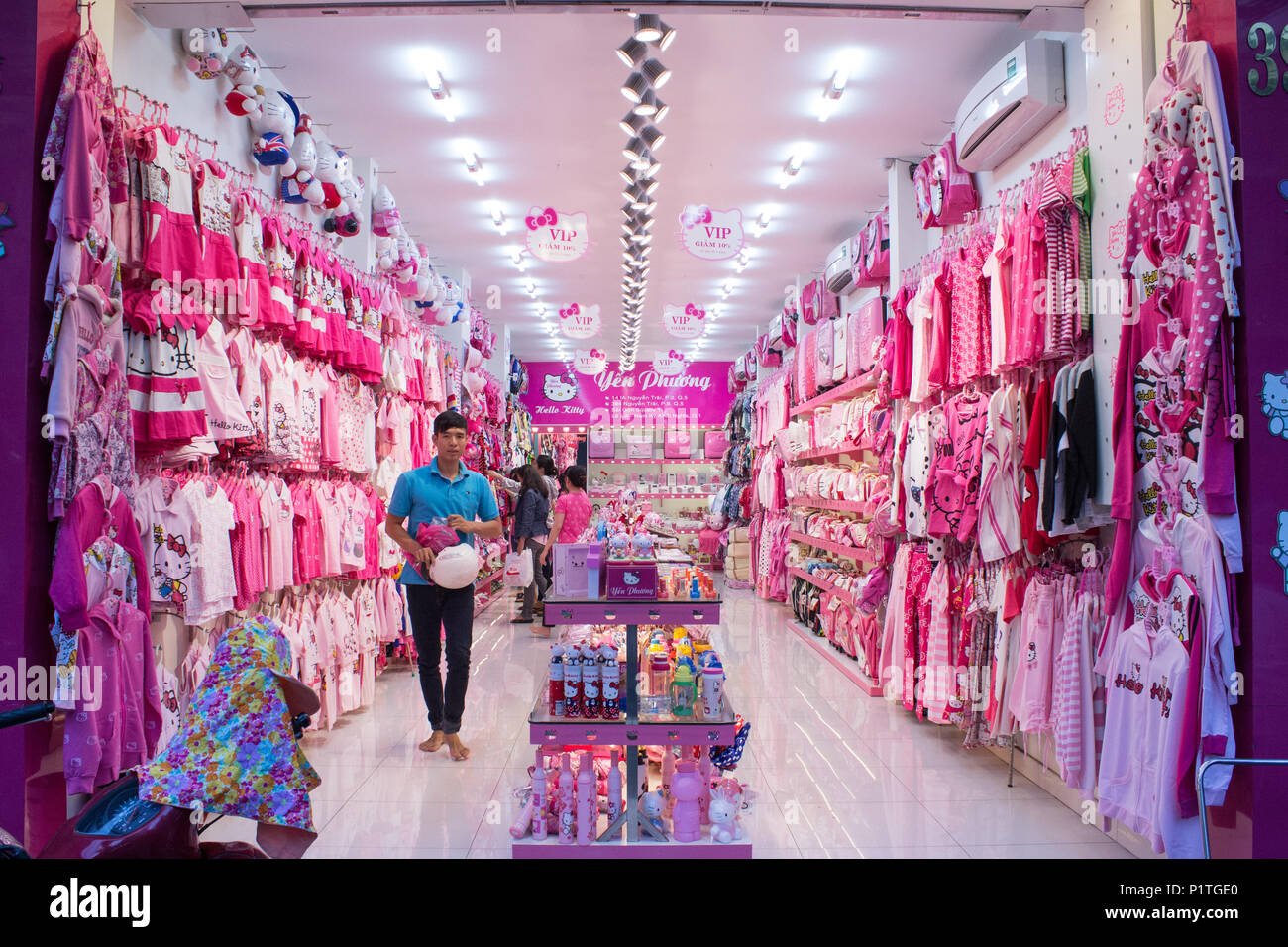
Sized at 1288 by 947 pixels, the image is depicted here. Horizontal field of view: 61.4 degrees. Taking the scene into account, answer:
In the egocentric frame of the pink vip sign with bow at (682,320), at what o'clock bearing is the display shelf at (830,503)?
The display shelf is roughly at 11 o'clock from the pink vip sign with bow.

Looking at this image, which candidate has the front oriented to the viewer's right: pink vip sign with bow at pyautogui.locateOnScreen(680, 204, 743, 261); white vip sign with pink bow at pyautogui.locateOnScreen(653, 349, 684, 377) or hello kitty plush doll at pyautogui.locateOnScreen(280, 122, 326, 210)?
the hello kitty plush doll

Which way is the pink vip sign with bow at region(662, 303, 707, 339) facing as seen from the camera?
toward the camera

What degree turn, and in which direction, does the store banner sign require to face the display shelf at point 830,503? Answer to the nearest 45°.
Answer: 0° — it already faces it

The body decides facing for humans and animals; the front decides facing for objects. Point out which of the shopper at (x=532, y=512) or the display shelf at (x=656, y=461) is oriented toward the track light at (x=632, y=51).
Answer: the display shelf

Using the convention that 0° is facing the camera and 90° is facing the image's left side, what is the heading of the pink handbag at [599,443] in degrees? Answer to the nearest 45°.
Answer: approximately 0°

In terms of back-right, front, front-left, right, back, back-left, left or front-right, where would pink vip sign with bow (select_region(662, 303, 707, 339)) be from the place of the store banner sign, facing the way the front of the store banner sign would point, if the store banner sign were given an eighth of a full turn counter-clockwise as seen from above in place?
front-right

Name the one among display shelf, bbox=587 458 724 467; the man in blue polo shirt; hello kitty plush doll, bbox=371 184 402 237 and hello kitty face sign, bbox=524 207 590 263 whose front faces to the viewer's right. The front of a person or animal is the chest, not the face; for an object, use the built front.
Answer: the hello kitty plush doll

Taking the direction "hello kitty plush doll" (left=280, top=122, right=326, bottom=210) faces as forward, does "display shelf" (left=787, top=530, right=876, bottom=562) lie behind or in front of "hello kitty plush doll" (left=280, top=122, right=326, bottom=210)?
in front

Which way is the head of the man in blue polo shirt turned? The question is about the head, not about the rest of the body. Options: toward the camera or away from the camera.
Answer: toward the camera

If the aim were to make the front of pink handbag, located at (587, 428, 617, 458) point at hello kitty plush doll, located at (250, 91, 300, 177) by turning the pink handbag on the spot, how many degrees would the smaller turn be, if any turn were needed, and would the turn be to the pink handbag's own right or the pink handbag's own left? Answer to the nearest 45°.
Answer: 0° — it already faces it

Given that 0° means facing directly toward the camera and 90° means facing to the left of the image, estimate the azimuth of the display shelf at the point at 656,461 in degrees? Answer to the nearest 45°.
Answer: approximately 0°

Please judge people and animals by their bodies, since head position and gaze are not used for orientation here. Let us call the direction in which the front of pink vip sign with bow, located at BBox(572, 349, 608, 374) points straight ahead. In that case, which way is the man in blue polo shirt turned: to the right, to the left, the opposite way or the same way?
the same way

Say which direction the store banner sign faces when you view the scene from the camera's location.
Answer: facing the viewer

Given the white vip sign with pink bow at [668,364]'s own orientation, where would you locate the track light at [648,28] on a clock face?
The track light is roughly at 12 o'clock from the white vip sign with pink bow.

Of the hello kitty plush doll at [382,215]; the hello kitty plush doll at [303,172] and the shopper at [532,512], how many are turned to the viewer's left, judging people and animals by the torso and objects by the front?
1

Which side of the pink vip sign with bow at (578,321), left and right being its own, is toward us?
front
